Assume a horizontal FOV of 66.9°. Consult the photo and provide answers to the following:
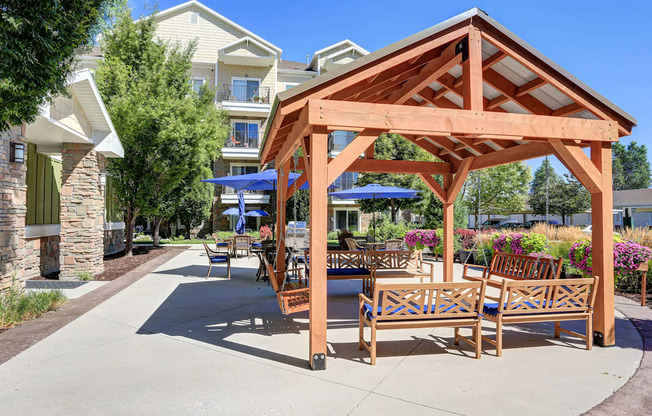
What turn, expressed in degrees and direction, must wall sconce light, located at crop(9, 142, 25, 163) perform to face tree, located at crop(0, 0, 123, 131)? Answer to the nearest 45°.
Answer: approximately 45° to its right

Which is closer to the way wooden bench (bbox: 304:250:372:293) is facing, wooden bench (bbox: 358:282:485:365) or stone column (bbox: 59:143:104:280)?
the wooden bench

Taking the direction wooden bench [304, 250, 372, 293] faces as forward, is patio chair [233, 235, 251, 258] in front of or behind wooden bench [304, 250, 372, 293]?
behind

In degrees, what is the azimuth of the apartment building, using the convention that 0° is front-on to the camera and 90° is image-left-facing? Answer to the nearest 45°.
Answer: approximately 0°

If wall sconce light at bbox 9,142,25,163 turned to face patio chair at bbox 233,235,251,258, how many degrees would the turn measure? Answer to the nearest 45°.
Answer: approximately 90° to its left
